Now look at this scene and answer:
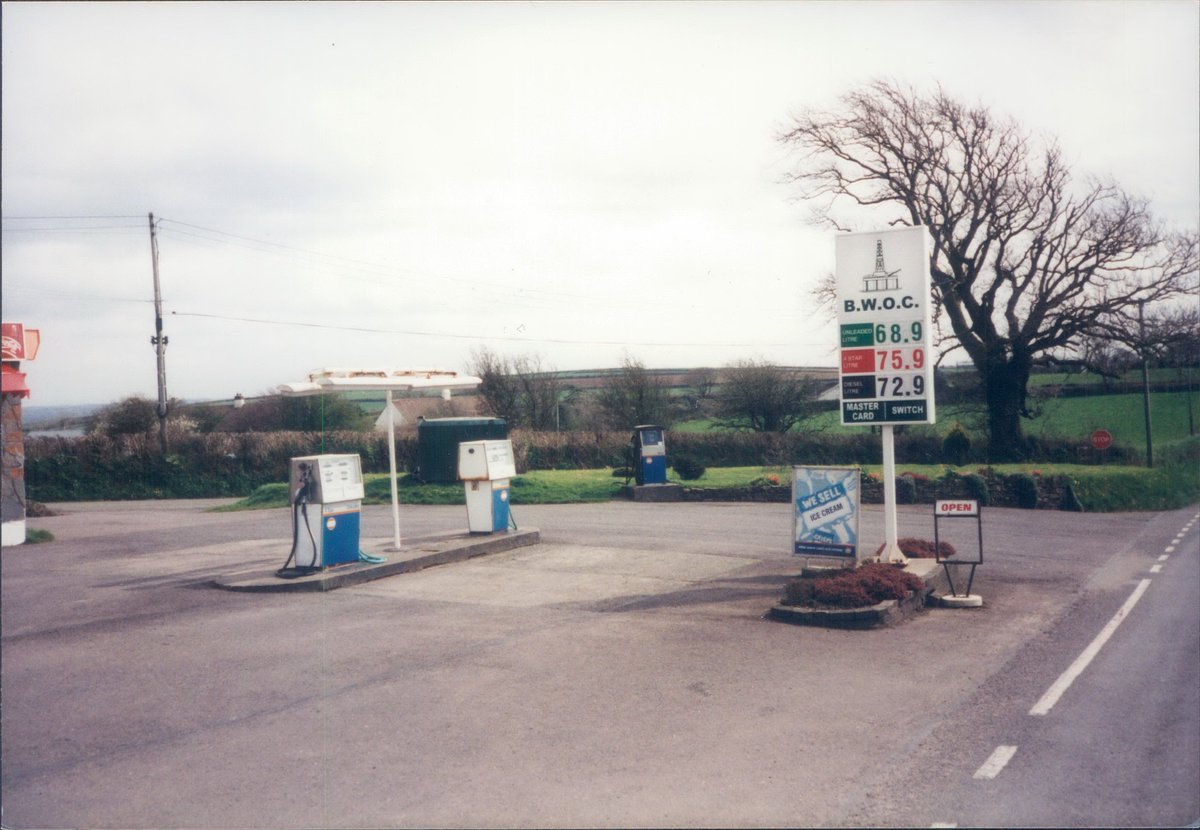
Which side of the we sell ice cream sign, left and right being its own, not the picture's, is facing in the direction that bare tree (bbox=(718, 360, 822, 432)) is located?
back

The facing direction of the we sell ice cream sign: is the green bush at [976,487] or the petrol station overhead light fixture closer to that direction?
the petrol station overhead light fixture

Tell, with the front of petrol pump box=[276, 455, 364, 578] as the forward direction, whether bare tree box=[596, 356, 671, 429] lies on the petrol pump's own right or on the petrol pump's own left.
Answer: on the petrol pump's own left

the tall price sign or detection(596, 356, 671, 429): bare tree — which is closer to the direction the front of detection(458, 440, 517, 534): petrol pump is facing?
the tall price sign

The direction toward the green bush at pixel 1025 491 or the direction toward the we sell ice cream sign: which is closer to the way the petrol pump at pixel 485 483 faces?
the we sell ice cream sign

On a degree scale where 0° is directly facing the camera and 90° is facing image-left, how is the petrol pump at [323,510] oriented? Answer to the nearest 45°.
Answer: approximately 315°

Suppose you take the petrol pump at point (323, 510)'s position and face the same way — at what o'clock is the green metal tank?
The green metal tank is roughly at 8 o'clock from the petrol pump.

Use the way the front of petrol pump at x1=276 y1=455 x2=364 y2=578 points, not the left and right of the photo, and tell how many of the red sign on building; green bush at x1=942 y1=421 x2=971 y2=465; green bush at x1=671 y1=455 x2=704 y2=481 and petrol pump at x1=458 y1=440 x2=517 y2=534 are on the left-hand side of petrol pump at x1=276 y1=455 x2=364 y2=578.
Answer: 3

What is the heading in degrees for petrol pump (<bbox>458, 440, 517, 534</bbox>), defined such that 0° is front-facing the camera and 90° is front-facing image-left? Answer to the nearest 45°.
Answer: approximately 315°

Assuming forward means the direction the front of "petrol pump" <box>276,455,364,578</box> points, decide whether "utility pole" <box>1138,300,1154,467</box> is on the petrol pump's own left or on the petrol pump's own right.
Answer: on the petrol pump's own left

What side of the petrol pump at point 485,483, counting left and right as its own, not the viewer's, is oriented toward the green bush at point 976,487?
left
